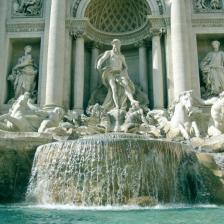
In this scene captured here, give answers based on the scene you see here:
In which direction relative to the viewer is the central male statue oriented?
toward the camera

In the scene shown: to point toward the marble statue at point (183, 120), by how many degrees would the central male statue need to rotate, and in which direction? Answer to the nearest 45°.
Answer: approximately 45° to its left

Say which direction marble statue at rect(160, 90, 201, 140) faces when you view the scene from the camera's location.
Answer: facing the viewer and to the right of the viewer

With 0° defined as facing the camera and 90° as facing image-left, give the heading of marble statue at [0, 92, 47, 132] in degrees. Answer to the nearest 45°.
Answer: approximately 45°

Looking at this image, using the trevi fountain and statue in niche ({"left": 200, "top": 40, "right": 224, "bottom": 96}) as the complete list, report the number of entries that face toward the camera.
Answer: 2

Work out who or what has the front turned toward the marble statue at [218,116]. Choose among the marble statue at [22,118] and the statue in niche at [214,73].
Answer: the statue in niche

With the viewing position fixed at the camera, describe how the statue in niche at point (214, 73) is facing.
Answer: facing the viewer

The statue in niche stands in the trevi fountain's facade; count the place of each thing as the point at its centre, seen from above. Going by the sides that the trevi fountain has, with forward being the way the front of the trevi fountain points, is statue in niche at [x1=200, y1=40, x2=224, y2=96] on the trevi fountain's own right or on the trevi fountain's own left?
on the trevi fountain's own left

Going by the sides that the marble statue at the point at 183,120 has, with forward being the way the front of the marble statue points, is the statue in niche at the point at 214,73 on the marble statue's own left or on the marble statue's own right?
on the marble statue's own left

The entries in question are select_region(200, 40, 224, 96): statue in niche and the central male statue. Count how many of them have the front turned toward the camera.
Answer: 2

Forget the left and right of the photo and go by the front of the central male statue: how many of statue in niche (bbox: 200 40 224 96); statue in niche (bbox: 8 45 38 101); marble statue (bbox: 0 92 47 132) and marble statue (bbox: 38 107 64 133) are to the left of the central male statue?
1

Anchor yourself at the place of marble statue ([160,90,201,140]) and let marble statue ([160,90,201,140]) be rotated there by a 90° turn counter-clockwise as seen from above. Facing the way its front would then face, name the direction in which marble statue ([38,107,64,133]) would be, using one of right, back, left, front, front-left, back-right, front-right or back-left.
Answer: back-left

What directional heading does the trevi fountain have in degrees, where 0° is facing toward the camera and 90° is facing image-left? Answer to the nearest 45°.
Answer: approximately 0°

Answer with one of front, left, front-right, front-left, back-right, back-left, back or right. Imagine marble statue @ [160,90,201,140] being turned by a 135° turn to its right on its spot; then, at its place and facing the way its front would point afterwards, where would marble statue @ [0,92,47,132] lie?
front
